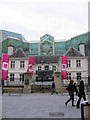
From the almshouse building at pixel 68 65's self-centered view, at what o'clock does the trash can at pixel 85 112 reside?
The trash can is roughly at 12 o'clock from the almshouse building.

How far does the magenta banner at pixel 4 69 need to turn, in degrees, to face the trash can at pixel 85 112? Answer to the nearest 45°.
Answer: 0° — it already faces it

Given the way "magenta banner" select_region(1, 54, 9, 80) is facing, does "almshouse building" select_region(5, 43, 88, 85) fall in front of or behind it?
behind

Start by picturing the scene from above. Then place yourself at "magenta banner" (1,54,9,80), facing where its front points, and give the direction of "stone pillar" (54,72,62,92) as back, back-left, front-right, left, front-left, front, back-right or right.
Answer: left

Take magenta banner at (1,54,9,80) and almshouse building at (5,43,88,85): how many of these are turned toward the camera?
2

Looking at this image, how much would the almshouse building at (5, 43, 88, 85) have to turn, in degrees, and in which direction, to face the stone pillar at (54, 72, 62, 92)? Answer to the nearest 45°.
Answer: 0° — it already faces it

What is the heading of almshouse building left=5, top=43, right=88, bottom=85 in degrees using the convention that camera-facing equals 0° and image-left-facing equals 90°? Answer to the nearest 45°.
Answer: approximately 0°

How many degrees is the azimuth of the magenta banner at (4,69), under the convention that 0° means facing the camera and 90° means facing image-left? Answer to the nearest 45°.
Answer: approximately 0°
